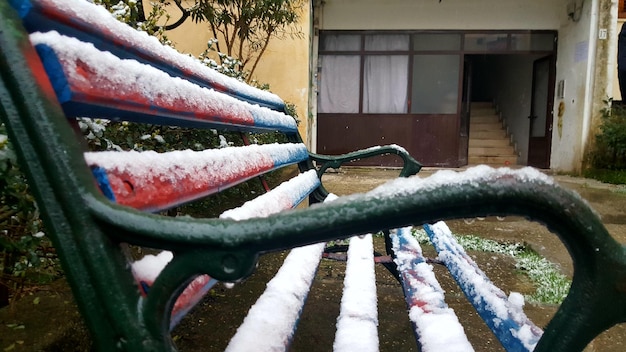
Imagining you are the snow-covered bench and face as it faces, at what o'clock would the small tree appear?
The small tree is roughly at 9 o'clock from the snow-covered bench.

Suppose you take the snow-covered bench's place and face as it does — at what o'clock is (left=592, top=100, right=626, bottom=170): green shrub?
The green shrub is roughly at 10 o'clock from the snow-covered bench.

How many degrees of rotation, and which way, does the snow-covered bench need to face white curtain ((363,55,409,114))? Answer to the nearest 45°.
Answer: approximately 90° to its left

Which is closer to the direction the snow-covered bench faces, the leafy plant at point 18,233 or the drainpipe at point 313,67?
the drainpipe

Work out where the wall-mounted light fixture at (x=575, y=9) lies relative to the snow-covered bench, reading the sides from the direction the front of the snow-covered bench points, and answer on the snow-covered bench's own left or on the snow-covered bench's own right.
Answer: on the snow-covered bench's own left

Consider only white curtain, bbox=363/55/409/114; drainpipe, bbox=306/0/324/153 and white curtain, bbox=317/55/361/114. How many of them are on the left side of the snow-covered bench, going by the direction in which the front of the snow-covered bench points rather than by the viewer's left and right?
3

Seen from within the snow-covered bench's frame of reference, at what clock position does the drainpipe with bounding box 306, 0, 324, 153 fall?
The drainpipe is roughly at 9 o'clock from the snow-covered bench.

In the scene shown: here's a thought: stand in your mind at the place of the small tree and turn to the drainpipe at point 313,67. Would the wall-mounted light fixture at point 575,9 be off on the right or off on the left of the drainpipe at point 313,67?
right

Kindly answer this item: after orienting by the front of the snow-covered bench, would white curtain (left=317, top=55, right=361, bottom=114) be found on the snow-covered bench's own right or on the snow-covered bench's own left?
on the snow-covered bench's own left

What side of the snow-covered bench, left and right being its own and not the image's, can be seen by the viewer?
right

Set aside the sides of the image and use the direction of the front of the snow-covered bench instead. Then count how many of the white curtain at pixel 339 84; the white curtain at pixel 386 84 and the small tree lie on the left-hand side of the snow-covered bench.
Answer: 3
